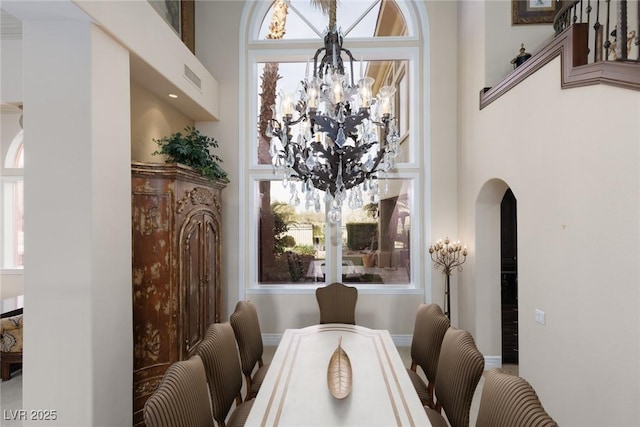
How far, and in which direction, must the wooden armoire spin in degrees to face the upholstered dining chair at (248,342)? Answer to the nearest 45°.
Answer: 0° — it already faces it

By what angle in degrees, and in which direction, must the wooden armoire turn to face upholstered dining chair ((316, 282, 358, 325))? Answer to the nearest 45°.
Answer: approximately 45° to its left

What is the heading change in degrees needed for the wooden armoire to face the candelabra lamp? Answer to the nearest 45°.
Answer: approximately 45° to its left

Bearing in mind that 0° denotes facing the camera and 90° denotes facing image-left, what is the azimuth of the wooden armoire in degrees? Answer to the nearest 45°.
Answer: approximately 315°

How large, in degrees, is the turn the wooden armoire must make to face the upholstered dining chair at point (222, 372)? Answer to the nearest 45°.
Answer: approximately 45° to its right

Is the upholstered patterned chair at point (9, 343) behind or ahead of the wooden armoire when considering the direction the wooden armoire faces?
behind

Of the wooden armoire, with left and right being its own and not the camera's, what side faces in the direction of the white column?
right

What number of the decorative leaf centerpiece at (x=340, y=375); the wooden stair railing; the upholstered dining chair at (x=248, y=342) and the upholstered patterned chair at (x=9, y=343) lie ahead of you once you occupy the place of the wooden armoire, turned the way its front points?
3

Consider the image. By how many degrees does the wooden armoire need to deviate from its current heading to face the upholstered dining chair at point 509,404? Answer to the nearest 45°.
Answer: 0° — it already faces it

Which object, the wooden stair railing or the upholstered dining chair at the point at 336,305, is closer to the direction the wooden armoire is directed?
the wooden stair railing

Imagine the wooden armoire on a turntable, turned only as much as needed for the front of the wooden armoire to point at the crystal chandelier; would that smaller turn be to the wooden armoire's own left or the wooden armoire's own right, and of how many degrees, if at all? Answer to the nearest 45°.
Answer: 0° — it already faces it
